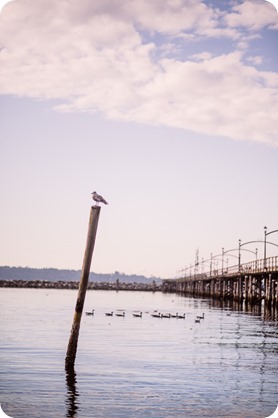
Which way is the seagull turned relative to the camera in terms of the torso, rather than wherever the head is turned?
to the viewer's left
